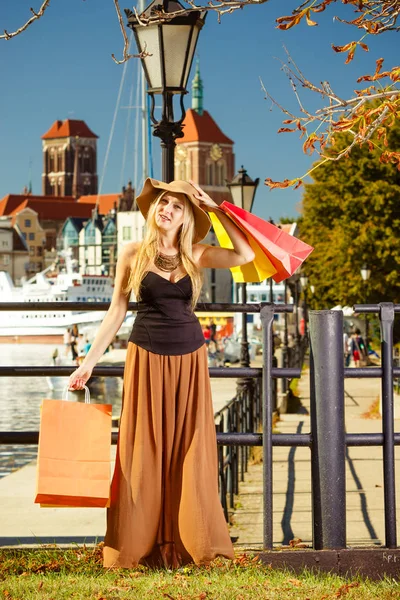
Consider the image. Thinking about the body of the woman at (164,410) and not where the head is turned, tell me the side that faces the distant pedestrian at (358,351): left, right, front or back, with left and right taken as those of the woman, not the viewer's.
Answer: back

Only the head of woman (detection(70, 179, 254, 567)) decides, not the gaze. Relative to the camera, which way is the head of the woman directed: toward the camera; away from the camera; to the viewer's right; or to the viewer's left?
toward the camera

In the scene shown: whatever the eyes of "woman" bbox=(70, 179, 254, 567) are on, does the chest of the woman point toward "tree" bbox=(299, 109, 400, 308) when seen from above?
no

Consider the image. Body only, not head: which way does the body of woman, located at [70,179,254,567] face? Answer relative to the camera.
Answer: toward the camera
